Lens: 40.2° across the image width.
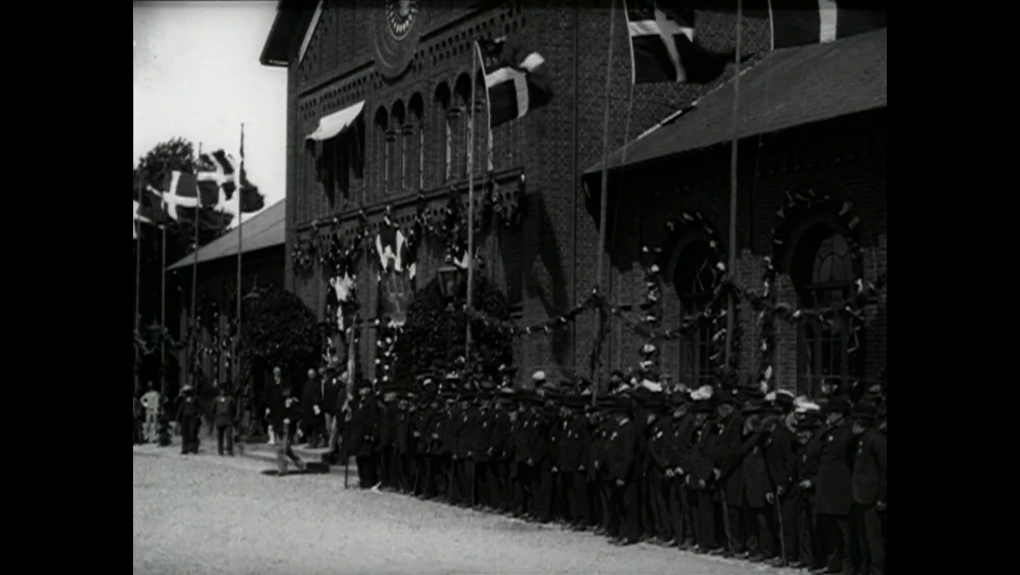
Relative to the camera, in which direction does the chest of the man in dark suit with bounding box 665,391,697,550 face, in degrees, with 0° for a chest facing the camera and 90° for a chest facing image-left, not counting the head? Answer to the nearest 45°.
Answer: approximately 45°

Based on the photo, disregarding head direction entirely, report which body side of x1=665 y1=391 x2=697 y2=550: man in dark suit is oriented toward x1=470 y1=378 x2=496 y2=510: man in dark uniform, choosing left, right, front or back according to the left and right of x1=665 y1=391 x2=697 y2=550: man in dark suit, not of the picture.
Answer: right

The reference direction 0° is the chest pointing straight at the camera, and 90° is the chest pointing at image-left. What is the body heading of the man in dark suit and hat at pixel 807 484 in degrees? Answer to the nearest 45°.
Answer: approximately 45°

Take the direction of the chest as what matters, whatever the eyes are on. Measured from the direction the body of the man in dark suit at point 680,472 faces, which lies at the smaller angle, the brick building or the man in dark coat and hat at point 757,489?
the man in dark coat and hat

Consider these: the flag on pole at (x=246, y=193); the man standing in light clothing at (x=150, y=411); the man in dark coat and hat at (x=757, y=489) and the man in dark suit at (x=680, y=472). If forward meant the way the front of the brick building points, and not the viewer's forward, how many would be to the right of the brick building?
2

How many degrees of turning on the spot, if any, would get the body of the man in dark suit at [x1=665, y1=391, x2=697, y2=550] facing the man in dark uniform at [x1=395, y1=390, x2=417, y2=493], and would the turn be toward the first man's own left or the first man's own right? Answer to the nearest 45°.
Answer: approximately 90° to the first man's own right

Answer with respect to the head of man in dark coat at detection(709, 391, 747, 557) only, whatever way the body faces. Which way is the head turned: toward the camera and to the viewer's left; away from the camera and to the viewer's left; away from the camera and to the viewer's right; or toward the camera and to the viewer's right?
toward the camera and to the viewer's left

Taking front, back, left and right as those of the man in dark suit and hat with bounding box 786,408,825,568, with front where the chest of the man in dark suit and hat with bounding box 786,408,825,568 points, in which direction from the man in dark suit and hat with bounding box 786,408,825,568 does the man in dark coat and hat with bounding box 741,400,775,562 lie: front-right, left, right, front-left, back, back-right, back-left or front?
right

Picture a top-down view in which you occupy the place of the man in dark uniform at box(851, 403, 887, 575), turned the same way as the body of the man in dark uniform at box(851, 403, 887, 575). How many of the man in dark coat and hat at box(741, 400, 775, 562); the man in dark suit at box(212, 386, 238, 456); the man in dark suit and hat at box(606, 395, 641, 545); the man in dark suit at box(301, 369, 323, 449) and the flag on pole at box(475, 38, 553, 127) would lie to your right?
5

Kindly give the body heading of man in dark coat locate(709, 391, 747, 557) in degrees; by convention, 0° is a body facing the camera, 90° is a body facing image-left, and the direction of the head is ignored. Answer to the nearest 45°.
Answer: approximately 45°

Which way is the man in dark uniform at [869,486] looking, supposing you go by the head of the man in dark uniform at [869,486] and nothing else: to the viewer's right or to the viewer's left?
to the viewer's left

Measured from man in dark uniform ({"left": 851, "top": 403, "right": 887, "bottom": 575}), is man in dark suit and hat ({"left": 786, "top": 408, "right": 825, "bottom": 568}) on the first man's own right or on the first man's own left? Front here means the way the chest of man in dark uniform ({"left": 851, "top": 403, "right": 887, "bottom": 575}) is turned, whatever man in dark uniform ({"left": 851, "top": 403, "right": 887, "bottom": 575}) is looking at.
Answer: on the first man's own right
